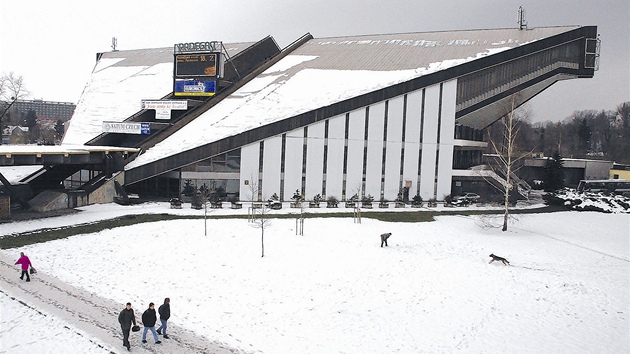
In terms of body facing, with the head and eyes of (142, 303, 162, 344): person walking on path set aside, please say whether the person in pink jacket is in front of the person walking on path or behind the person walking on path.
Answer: behind

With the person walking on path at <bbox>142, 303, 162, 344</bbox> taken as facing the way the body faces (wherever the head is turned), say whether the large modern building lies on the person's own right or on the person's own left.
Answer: on the person's own left

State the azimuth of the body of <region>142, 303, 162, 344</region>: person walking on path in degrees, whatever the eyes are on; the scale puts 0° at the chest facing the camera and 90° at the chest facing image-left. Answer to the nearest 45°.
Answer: approximately 315°

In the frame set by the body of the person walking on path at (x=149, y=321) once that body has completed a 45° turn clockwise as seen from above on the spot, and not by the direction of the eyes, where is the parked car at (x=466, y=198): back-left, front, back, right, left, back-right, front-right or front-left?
back-left
